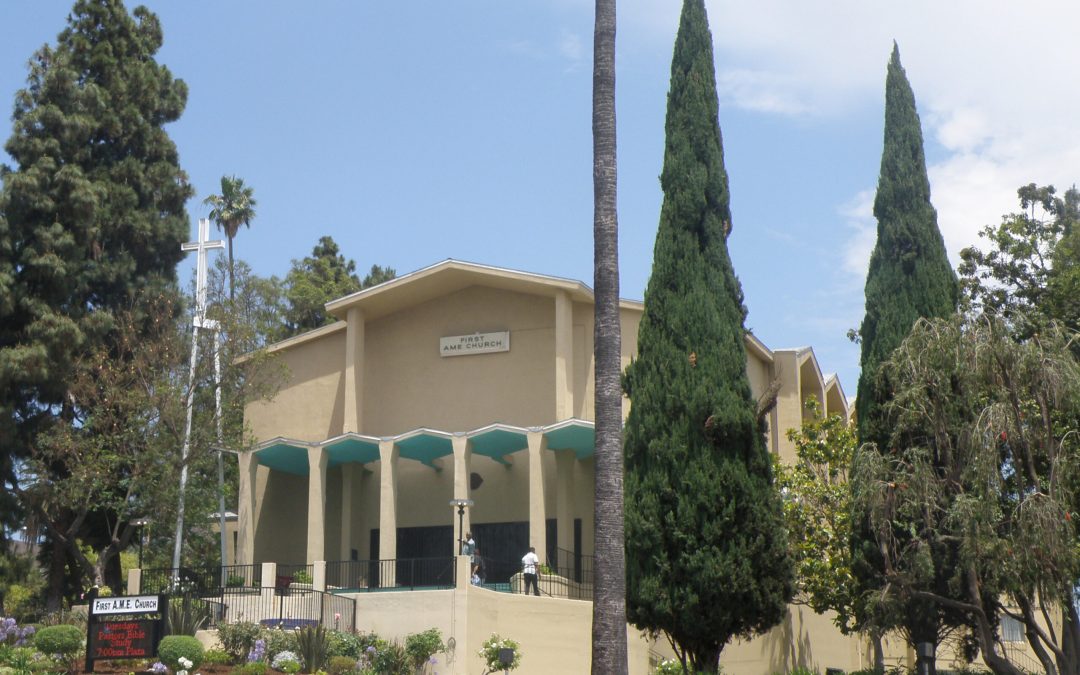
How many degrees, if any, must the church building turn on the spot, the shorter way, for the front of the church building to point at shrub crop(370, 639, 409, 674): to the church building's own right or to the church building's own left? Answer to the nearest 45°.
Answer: approximately 45° to the church building's own left

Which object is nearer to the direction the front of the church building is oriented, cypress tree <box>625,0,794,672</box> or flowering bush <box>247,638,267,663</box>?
the flowering bush

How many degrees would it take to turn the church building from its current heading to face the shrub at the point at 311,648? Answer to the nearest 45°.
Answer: approximately 45° to its left

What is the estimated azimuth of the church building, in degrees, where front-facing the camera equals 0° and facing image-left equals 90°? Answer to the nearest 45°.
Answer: approximately 45°

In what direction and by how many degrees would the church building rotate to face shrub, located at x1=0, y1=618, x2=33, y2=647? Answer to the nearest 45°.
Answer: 0° — it already faces it

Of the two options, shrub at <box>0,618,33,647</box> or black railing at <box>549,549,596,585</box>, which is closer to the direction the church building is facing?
the shrub
